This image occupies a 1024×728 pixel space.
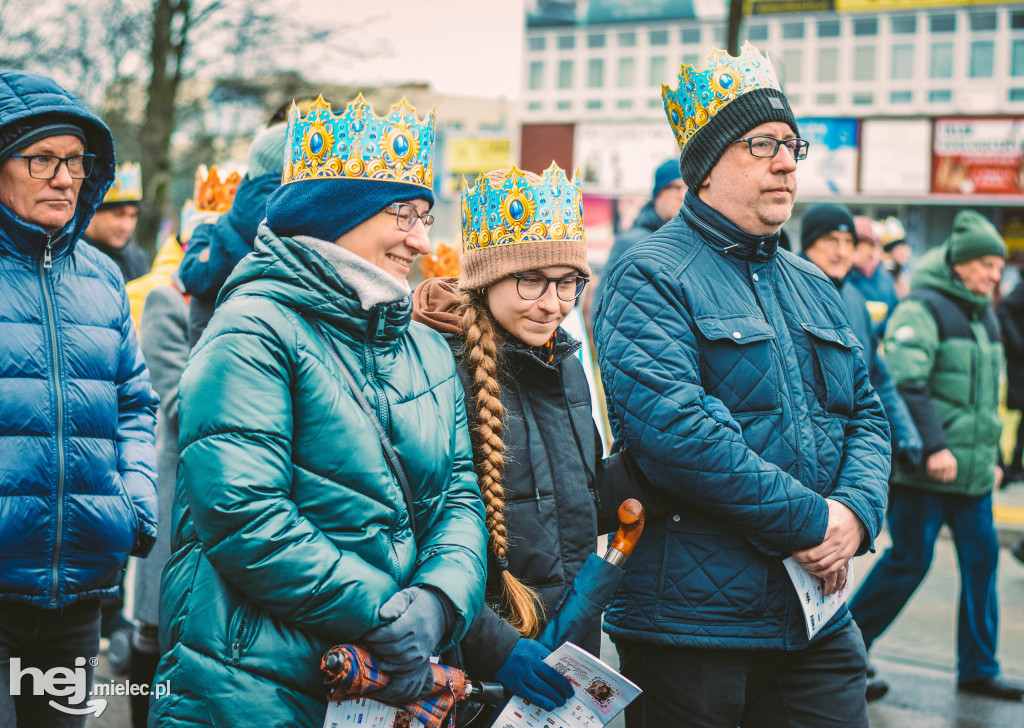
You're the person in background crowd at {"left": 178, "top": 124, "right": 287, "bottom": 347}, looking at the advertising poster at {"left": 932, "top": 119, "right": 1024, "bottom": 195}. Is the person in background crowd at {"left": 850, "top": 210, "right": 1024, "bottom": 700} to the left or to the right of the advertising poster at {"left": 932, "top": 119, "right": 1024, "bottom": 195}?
right

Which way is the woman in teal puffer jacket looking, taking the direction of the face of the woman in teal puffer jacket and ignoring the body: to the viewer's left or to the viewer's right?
to the viewer's right

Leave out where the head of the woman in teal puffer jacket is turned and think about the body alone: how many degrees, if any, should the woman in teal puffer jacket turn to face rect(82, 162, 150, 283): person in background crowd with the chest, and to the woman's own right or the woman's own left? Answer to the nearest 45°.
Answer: approximately 135° to the woman's own left

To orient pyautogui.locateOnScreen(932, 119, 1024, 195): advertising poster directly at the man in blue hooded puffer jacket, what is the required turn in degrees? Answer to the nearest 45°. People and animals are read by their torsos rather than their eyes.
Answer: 0° — it already faces them

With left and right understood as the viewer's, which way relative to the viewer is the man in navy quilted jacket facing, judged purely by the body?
facing the viewer and to the right of the viewer

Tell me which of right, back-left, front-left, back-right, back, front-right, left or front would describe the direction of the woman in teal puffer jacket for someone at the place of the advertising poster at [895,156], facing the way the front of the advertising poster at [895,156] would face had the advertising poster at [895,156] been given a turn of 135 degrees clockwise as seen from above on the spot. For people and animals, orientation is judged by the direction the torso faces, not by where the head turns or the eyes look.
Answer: back-left

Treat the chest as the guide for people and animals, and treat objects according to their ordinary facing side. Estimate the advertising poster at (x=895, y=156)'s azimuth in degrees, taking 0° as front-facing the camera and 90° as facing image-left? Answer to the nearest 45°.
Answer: approximately 0°

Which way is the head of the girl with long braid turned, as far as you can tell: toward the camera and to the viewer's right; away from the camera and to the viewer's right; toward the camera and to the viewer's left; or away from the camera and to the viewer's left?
toward the camera and to the viewer's right
